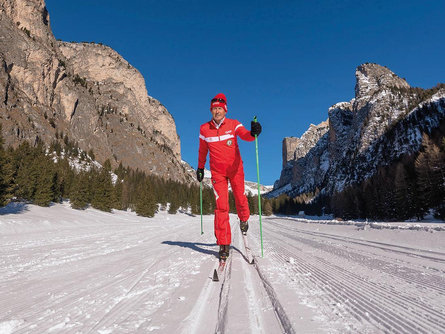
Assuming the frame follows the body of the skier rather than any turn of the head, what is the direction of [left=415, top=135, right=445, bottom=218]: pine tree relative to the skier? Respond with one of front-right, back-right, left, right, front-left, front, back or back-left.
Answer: back-left

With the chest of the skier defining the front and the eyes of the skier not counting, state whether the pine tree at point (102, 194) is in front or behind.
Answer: behind

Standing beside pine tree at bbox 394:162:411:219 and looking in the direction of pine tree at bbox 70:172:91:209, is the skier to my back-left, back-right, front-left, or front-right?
front-left

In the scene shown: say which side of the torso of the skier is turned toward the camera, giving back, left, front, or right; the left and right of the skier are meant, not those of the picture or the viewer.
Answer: front

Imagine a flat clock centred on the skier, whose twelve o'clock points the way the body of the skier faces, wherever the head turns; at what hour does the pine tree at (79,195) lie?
The pine tree is roughly at 5 o'clock from the skier.

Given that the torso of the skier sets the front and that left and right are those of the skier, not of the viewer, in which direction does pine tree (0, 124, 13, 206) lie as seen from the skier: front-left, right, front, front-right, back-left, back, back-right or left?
back-right

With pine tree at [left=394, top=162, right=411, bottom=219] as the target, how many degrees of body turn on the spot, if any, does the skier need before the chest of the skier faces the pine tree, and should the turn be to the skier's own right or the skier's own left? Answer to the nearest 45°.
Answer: approximately 135° to the skier's own left
